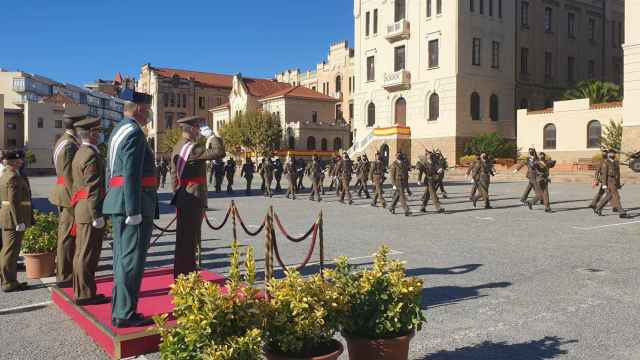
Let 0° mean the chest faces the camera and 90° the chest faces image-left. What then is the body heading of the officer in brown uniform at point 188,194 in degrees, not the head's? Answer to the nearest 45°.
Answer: approximately 225°

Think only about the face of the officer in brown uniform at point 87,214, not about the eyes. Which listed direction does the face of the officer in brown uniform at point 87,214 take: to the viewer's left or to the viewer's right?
to the viewer's right

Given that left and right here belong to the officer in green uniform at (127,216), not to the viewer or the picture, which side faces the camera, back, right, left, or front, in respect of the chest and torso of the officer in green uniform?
right

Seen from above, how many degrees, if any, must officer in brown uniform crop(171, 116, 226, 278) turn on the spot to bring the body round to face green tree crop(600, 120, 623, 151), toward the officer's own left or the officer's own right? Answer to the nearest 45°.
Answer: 0° — they already face it

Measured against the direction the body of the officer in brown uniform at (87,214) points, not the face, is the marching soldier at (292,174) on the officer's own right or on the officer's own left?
on the officer's own left

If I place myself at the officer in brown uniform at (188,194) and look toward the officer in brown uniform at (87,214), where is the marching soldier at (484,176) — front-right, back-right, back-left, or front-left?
back-right

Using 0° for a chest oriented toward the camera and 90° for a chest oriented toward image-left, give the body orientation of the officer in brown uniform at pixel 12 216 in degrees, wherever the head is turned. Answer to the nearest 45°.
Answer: approximately 270°

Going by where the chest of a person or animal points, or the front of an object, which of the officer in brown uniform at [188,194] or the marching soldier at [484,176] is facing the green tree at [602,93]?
the officer in brown uniform
